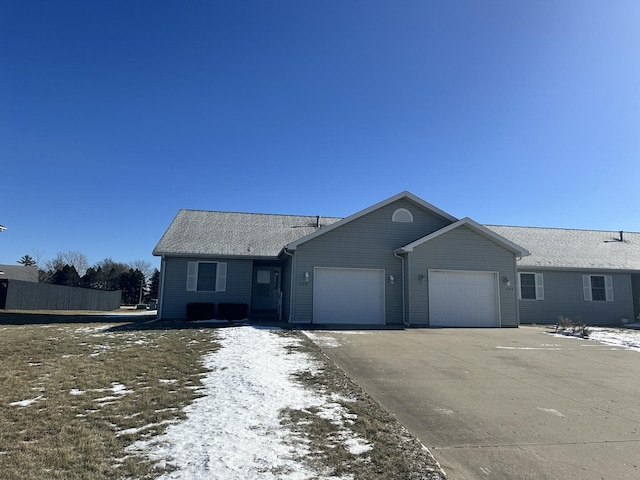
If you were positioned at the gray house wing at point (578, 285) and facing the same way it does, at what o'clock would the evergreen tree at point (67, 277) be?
The evergreen tree is roughly at 3 o'clock from the gray house wing.

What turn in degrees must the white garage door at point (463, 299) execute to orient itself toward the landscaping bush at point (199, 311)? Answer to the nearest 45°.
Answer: approximately 90° to its right

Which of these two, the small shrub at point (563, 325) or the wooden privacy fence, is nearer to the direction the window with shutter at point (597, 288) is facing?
the small shrub

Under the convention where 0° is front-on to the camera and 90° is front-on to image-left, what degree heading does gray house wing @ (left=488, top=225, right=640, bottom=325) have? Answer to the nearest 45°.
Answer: approximately 0°

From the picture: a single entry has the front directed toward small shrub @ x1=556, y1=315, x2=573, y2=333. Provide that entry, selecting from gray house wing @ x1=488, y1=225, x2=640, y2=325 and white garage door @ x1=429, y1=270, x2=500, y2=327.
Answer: the gray house wing

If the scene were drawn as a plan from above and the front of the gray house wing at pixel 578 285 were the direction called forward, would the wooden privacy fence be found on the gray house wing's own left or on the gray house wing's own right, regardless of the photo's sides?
on the gray house wing's own right

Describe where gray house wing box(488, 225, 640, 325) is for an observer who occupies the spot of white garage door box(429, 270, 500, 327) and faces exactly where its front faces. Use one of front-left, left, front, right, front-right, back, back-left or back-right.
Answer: back-left

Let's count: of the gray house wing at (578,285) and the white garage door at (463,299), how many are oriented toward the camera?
2

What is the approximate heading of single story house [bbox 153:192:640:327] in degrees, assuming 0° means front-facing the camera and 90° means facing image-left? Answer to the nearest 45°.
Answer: approximately 0°
